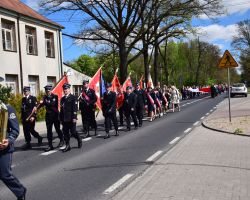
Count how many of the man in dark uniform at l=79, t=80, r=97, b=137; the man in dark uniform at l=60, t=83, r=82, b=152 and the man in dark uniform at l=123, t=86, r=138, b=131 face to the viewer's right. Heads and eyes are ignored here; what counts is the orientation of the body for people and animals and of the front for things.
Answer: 0

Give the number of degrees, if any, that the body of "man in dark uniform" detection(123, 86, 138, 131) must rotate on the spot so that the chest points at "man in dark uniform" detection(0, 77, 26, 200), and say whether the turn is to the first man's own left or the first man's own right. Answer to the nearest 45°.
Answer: approximately 45° to the first man's own left

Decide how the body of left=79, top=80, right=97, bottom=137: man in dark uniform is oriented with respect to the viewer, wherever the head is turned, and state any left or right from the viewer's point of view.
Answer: facing the viewer and to the left of the viewer

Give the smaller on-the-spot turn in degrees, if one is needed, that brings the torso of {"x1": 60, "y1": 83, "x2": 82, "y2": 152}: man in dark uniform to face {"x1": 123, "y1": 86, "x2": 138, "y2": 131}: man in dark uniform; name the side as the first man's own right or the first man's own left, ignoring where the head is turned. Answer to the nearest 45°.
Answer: approximately 180°

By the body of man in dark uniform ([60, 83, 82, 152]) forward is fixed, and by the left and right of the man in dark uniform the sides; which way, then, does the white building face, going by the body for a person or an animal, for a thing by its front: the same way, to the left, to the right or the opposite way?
to the left

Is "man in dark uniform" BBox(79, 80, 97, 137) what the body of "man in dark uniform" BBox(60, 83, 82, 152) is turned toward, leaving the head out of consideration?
no

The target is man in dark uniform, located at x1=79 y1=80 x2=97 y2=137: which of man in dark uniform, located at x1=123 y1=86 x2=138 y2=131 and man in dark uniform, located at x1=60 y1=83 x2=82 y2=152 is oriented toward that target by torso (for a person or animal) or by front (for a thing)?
man in dark uniform, located at x1=123 y1=86 x2=138 y2=131

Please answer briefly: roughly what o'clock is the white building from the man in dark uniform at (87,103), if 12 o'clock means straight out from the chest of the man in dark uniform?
The white building is roughly at 4 o'clock from the man in dark uniform.

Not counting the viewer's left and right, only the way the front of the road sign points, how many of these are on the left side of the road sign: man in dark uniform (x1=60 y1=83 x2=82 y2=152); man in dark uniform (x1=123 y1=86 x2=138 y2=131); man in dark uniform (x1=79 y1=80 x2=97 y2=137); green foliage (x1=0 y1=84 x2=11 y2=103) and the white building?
0

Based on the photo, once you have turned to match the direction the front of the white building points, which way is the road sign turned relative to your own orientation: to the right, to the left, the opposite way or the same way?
to the right

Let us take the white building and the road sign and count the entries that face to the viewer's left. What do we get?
0

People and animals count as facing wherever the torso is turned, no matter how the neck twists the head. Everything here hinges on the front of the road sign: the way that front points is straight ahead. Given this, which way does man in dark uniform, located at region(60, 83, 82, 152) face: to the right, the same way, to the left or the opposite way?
the same way

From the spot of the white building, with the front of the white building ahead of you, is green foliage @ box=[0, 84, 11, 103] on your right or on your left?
on your right

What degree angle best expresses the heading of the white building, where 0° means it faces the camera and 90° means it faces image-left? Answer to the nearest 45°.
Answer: approximately 315°

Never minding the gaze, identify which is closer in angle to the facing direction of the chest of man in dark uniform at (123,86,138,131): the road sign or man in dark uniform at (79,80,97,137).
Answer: the man in dark uniform

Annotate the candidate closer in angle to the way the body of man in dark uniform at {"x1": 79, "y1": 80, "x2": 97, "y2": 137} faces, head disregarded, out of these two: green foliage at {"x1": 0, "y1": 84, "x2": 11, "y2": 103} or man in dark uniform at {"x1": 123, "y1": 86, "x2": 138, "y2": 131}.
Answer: the green foliage

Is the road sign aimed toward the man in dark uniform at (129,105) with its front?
no

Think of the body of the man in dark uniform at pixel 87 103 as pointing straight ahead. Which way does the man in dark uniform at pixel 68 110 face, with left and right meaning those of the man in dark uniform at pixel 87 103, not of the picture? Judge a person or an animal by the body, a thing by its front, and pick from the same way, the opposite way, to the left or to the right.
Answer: the same way

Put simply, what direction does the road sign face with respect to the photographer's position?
facing the viewer

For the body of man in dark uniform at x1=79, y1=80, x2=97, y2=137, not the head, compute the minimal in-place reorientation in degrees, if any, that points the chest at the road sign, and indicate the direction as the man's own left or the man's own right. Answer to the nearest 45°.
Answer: approximately 135° to the man's own left
